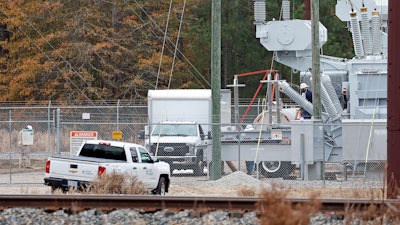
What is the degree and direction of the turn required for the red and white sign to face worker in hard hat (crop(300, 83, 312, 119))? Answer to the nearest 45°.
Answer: approximately 90° to its left

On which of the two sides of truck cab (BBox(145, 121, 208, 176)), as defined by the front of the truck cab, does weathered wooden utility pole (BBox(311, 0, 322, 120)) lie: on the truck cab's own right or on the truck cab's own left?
on the truck cab's own left

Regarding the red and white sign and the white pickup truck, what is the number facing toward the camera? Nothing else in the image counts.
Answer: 1

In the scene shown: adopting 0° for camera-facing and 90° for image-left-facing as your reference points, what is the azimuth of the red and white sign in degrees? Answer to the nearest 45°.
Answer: approximately 0°

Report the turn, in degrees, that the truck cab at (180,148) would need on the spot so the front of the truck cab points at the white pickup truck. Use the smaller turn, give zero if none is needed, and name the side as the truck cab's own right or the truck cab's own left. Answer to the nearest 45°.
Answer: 0° — it already faces it

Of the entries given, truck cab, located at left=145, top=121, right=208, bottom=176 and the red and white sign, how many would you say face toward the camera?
2

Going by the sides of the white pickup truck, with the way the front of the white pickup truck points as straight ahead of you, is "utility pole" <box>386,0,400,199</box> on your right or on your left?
on your right

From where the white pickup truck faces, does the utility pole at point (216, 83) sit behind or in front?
in front

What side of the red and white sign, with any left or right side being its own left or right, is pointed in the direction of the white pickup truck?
front

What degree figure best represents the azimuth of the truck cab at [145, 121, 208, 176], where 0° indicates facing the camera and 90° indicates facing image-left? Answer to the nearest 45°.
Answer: approximately 0°
